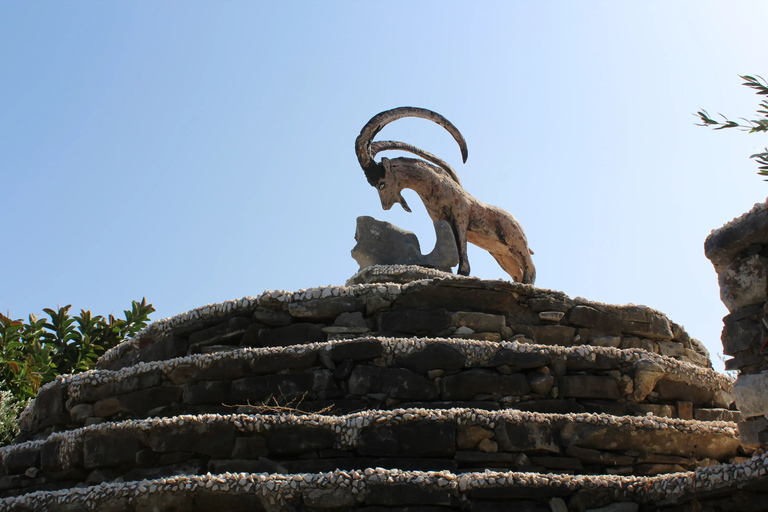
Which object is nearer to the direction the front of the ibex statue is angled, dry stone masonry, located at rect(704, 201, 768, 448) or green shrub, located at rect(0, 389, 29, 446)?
the green shrub

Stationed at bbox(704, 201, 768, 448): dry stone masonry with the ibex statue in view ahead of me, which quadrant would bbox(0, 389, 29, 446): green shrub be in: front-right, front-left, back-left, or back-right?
front-left

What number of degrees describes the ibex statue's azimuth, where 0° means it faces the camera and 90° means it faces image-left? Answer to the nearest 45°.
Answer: approximately 90°

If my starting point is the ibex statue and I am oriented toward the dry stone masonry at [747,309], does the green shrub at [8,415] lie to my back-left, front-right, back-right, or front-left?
back-right

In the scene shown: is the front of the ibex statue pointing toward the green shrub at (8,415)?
yes

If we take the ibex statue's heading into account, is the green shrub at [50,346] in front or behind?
in front
